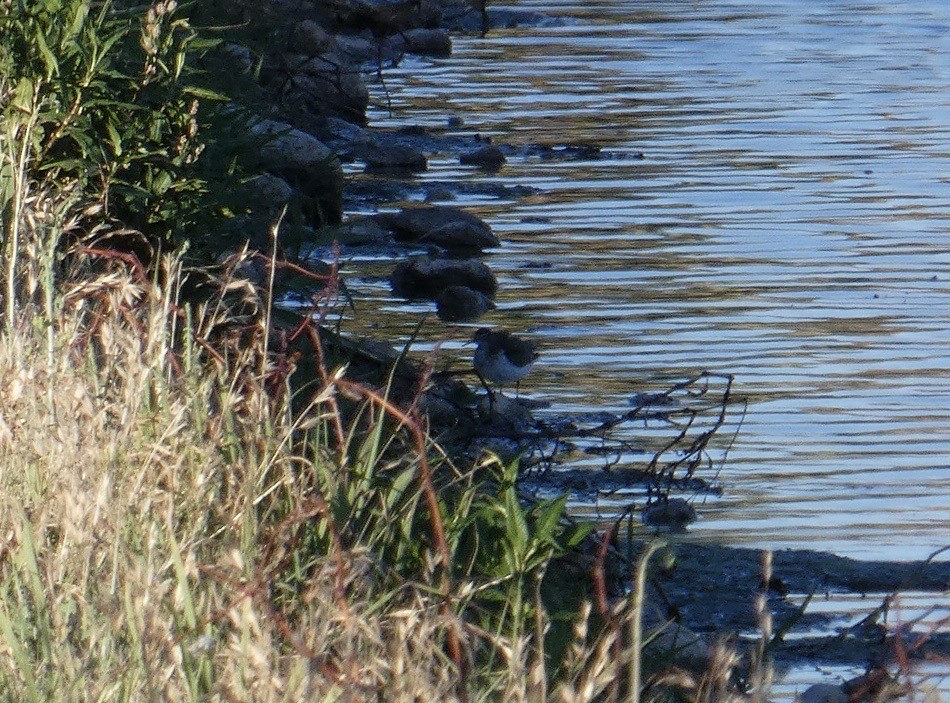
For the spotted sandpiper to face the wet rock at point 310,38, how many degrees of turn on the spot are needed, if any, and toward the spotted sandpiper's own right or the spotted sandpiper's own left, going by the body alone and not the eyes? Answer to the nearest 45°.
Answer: approximately 90° to the spotted sandpiper's own right

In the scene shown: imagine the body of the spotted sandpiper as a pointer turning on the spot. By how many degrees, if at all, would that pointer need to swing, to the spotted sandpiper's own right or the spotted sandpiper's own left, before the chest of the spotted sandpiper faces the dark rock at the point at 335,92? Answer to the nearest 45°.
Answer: approximately 90° to the spotted sandpiper's own right

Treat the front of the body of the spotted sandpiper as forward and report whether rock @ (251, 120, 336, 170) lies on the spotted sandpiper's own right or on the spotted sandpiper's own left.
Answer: on the spotted sandpiper's own right

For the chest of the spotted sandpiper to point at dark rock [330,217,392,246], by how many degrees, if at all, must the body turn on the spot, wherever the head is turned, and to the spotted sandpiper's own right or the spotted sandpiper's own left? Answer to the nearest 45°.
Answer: approximately 90° to the spotted sandpiper's own right

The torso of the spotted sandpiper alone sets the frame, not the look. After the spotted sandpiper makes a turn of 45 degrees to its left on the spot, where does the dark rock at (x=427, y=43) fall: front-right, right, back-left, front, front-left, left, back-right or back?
back-right

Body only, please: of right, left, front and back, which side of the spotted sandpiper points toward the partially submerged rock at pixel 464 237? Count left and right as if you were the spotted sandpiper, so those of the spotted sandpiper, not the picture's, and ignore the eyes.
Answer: right

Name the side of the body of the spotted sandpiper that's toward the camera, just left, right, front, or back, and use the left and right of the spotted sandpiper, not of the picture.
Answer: left

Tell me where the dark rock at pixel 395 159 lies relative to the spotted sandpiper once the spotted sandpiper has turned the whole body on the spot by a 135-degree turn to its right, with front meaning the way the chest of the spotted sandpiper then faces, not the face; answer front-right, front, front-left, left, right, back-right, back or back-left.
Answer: front-left

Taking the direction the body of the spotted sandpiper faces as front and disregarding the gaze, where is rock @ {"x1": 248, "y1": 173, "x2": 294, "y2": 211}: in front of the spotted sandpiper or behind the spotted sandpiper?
in front

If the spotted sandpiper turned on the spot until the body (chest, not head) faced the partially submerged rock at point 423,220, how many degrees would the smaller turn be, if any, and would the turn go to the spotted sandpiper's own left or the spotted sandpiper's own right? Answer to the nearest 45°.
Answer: approximately 90° to the spotted sandpiper's own right

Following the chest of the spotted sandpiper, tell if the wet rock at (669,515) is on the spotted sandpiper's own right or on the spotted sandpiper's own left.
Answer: on the spotted sandpiper's own left

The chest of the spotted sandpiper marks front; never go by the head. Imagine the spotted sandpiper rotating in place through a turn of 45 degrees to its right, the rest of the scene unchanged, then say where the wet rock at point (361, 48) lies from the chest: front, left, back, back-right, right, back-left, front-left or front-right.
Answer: front-right

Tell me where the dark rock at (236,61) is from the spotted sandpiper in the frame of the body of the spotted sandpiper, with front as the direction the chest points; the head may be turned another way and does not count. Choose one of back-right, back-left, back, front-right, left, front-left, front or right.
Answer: front-right

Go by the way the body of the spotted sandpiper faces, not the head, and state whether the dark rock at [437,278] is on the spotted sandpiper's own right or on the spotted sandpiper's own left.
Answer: on the spotted sandpiper's own right
